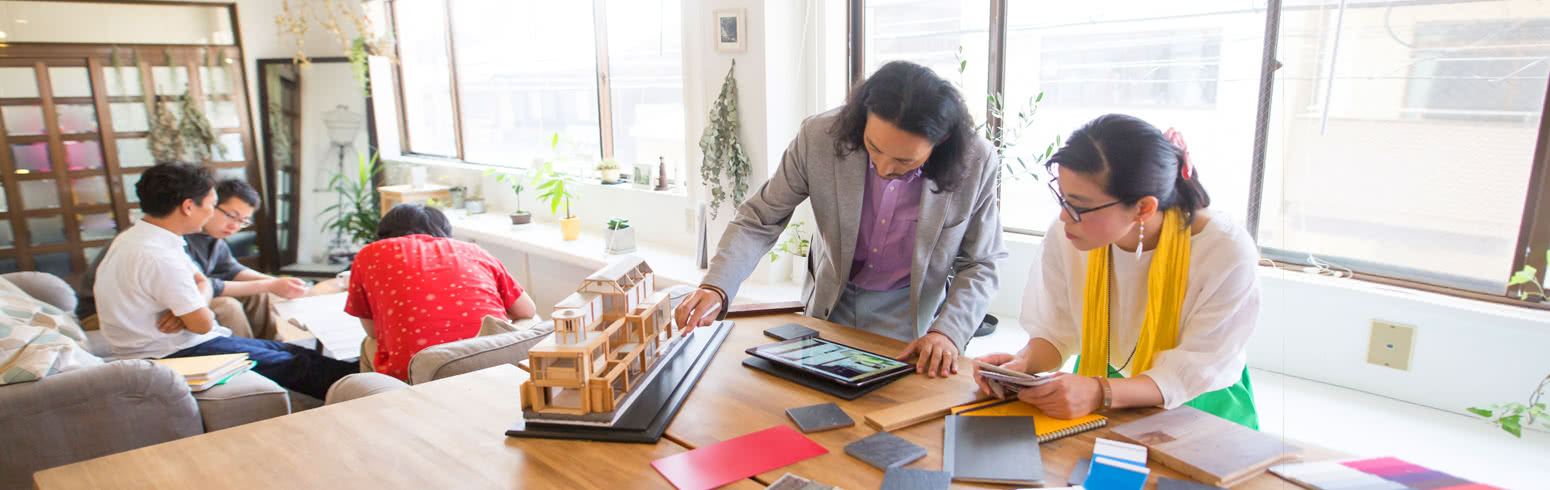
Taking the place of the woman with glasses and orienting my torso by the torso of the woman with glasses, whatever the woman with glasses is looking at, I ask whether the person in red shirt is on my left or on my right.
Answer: on my right

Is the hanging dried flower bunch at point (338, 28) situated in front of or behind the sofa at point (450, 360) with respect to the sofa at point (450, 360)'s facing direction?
in front

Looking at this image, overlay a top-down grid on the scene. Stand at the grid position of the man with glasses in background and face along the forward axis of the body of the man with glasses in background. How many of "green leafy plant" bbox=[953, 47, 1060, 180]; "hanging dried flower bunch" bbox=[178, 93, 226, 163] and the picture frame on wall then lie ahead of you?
2

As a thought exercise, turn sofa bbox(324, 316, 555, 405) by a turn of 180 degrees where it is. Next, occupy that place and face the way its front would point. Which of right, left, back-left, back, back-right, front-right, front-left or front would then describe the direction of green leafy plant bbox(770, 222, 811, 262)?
left

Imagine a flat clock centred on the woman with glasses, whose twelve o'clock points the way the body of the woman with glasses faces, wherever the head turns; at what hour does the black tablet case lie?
The black tablet case is roughly at 1 o'clock from the woman with glasses.

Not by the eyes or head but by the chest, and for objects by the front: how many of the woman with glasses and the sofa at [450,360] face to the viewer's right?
0

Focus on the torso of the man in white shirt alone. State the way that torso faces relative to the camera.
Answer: to the viewer's right

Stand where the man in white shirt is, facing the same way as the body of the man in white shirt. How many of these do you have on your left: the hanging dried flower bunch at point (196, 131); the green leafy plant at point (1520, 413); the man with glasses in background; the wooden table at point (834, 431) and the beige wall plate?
2

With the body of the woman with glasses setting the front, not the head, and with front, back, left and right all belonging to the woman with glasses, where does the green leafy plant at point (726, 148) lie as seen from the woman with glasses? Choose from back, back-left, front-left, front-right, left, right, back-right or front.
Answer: right

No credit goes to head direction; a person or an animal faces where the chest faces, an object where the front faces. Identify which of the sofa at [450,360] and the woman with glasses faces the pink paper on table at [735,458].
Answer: the woman with glasses

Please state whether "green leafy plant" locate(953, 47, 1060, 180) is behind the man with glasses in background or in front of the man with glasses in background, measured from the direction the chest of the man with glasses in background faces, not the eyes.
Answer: in front

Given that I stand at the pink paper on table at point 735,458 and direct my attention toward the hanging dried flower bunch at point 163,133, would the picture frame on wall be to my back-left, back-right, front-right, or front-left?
front-right

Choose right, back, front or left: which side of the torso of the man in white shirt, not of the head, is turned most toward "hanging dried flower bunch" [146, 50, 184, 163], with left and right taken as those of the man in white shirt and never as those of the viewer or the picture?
left

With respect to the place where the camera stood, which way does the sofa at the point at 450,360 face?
facing away from the viewer and to the left of the viewer

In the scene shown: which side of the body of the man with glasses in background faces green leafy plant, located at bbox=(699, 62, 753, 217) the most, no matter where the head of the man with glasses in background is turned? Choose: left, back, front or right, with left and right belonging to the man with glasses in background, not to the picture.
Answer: front

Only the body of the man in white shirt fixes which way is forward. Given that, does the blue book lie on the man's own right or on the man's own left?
on the man's own right

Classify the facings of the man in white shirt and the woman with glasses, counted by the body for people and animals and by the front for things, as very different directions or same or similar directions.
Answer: very different directions

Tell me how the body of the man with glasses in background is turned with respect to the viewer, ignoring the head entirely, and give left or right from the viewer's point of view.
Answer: facing the viewer and to the right of the viewer

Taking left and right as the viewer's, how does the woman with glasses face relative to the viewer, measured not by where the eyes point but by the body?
facing the viewer and to the left of the viewer
